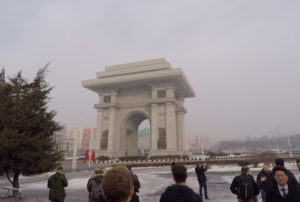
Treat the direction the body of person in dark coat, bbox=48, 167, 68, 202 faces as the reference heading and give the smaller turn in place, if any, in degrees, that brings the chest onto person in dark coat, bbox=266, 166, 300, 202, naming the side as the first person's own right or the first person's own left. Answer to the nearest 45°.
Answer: approximately 135° to the first person's own right

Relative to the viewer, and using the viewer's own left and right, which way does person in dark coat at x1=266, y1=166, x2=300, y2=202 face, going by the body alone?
facing the viewer

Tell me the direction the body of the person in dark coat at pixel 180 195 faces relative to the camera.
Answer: away from the camera

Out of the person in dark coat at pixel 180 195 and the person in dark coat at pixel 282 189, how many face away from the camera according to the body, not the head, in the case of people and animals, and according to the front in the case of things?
1

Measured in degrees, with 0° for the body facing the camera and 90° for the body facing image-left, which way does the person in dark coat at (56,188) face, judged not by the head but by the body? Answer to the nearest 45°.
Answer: approximately 180°

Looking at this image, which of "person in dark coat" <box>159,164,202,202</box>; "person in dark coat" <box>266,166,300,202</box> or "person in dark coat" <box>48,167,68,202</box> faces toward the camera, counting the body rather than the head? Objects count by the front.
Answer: "person in dark coat" <box>266,166,300,202</box>

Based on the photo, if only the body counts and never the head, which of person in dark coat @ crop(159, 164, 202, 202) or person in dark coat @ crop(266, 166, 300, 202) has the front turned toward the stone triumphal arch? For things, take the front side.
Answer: person in dark coat @ crop(159, 164, 202, 202)

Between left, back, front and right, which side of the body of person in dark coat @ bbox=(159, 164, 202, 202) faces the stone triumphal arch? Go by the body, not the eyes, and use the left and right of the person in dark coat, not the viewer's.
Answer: front

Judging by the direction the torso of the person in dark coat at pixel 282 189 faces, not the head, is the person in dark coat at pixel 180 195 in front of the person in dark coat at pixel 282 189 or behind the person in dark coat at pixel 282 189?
in front
